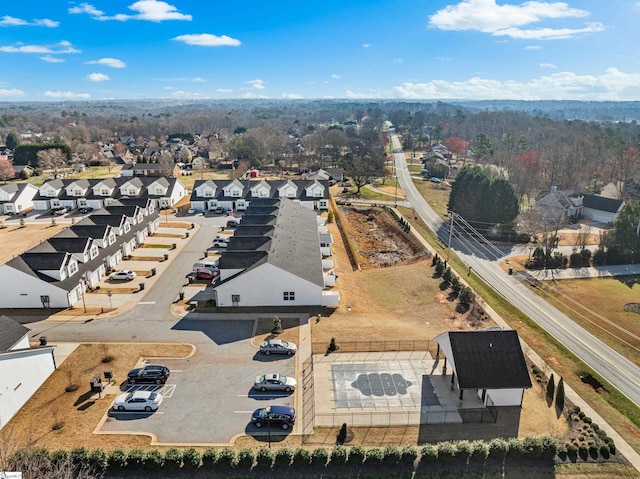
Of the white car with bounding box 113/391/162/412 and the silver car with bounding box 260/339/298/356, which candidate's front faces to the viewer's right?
the silver car

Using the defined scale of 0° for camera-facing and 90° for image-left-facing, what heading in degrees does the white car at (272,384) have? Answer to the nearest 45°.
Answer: approximately 270°

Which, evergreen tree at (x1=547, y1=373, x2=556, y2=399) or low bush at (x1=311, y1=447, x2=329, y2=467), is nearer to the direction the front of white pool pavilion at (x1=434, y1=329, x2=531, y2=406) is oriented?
the low bush

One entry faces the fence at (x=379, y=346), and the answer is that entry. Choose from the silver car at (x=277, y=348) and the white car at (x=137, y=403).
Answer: the silver car

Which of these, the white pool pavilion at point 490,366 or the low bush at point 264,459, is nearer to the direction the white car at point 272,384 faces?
the white pool pavilion

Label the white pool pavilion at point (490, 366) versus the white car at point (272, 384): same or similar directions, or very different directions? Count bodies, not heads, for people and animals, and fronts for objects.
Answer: very different directions

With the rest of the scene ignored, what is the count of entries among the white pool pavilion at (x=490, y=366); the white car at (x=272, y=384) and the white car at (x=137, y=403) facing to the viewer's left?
2

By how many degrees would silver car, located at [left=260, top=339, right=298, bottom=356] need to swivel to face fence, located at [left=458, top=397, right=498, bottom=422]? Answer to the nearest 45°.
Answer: approximately 45° to its right

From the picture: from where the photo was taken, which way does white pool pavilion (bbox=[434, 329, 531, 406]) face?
to the viewer's left

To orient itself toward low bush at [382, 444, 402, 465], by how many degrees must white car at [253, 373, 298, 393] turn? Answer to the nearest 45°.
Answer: approximately 45° to its right

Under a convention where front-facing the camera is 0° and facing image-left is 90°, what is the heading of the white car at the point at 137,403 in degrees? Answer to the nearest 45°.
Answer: approximately 90°

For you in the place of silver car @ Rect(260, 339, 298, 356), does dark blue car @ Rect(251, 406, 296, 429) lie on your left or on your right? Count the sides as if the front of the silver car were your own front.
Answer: on your right

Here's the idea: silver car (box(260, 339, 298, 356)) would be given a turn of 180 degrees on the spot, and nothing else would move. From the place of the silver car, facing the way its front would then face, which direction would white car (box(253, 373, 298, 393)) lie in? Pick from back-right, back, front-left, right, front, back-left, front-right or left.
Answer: left

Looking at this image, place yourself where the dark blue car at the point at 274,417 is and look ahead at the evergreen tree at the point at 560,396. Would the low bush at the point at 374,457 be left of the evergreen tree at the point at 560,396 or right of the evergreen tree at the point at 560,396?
right

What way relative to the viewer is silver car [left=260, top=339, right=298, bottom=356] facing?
to the viewer's right

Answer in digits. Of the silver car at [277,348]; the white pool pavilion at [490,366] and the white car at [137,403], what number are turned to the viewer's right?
1

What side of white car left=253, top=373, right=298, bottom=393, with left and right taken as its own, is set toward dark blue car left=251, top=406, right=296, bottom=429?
right
